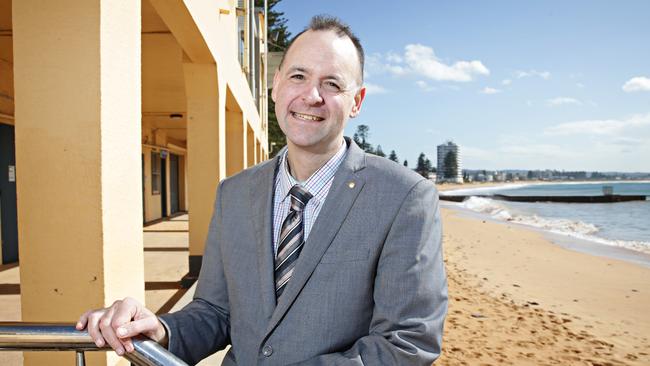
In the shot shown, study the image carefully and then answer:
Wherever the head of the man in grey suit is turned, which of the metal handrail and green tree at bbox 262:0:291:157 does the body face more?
the metal handrail

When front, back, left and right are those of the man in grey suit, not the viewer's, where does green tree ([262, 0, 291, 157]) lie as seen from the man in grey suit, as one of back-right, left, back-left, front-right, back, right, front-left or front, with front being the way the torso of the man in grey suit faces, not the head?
back-right

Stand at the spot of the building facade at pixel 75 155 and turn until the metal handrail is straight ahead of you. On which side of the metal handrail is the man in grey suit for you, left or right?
left

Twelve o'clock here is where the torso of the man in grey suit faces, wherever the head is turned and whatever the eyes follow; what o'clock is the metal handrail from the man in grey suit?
The metal handrail is roughly at 1 o'clock from the man in grey suit.

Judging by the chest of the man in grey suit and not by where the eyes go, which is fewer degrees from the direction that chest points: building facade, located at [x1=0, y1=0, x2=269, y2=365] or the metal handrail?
the metal handrail

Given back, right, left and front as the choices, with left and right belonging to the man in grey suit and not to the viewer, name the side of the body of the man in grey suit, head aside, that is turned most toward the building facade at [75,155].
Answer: right

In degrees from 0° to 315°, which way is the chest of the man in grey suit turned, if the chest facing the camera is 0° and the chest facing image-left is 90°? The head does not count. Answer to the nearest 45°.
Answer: approximately 45°
